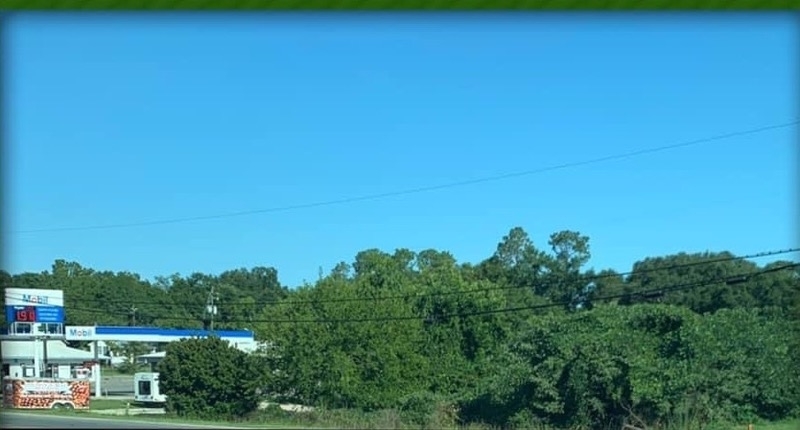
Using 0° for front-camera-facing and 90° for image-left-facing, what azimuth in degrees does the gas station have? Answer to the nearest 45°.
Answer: approximately 0°

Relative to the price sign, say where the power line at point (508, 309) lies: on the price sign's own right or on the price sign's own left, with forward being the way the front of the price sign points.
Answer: on the price sign's own left

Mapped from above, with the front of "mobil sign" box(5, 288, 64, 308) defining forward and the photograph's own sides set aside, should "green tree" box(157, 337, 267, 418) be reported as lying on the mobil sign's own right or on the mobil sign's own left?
on the mobil sign's own left

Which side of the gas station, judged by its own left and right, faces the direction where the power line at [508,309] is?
left

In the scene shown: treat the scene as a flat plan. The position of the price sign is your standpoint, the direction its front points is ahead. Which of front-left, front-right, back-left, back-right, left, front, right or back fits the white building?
back

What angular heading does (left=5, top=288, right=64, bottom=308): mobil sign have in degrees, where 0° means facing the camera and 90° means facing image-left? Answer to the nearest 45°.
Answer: approximately 0°

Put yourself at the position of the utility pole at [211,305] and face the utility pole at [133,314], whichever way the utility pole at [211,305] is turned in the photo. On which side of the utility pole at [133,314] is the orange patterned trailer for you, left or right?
left
